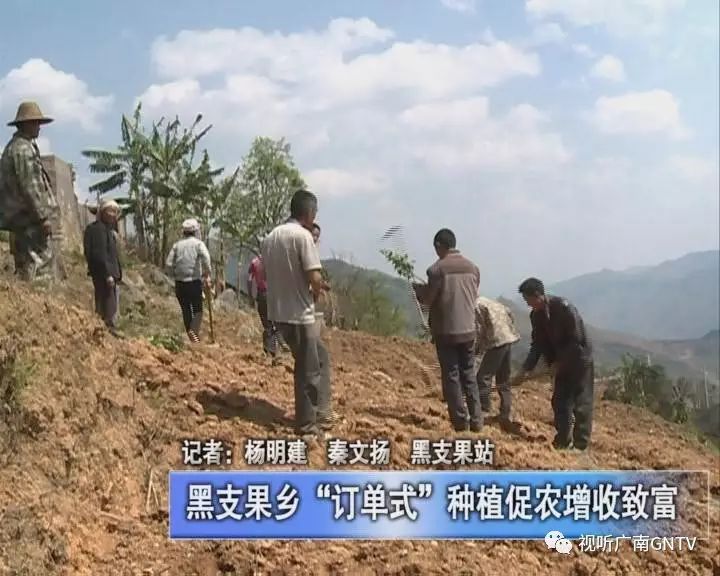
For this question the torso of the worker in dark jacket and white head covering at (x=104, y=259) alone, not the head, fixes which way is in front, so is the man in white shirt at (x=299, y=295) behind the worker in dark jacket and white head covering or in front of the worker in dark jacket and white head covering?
in front

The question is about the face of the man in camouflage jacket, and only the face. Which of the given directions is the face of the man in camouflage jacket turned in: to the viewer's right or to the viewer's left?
to the viewer's right

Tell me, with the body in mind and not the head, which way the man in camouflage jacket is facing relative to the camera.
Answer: to the viewer's right

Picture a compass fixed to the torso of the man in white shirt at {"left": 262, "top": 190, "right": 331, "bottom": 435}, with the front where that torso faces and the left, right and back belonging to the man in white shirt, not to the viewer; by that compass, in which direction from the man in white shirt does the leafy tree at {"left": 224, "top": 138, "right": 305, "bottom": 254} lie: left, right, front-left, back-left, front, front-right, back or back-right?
front-left

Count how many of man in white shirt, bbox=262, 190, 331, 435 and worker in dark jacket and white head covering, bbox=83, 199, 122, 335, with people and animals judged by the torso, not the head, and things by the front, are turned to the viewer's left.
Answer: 0

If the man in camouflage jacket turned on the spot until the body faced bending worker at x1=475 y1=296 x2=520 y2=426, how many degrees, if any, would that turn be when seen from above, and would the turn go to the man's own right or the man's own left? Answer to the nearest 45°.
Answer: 0° — they already face them

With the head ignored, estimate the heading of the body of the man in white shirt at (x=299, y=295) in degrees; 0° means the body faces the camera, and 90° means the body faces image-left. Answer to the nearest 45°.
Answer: approximately 225°

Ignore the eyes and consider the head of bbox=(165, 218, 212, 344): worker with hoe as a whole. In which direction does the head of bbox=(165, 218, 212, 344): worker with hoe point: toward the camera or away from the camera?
away from the camera

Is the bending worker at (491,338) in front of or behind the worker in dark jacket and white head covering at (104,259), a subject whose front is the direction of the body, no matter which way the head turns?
in front

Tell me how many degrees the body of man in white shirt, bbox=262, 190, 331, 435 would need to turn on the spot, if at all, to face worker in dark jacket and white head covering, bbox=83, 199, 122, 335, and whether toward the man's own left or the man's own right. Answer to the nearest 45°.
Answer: approximately 90° to the man's own left

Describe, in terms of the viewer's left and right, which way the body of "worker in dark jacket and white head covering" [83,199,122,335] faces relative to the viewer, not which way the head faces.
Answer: facing the viewer and to the right of the viewer
